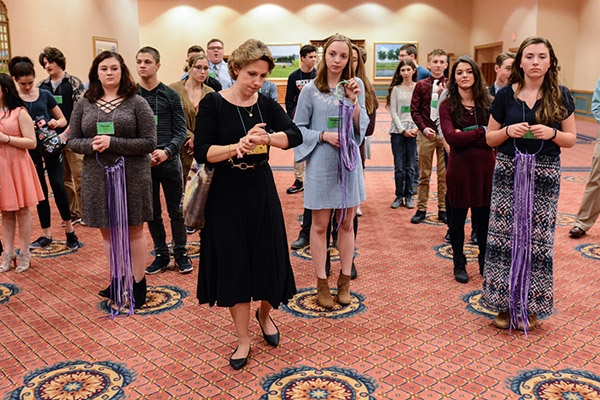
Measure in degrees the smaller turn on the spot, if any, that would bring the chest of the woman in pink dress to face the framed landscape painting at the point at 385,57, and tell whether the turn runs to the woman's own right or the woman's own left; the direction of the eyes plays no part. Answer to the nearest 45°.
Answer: approximately 180°

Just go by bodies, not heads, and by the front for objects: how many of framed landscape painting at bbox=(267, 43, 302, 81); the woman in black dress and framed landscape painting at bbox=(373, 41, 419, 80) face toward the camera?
3

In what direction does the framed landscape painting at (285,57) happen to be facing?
toward the camera

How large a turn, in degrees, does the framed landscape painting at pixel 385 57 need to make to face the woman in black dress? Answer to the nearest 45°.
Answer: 0° — it already faces them

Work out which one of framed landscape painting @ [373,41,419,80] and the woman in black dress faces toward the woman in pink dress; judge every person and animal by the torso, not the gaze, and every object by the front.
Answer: the framed landscape painting

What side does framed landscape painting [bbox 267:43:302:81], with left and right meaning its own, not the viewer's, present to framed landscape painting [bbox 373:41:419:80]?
left

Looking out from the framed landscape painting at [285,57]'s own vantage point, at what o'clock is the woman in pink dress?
The woman in pink dress is roughly at 12 o'clock from the framed landscape painting.

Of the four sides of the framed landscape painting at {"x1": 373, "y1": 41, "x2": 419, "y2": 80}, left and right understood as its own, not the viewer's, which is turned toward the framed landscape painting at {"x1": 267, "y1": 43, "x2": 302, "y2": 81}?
right

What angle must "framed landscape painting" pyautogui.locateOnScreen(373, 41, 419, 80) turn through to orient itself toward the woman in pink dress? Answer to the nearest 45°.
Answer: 0° — it already faces them

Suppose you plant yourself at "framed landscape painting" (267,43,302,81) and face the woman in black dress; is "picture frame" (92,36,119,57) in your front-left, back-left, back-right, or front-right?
front-right

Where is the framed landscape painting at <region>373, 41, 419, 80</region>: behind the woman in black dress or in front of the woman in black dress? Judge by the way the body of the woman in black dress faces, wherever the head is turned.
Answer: behind

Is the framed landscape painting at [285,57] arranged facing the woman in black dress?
yes

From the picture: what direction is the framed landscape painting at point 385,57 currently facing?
toward the camera

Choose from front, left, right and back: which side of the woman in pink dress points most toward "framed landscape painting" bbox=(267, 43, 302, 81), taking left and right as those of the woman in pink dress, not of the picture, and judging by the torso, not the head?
back

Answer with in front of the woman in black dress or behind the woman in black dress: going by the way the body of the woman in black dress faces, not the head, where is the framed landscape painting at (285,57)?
behind
